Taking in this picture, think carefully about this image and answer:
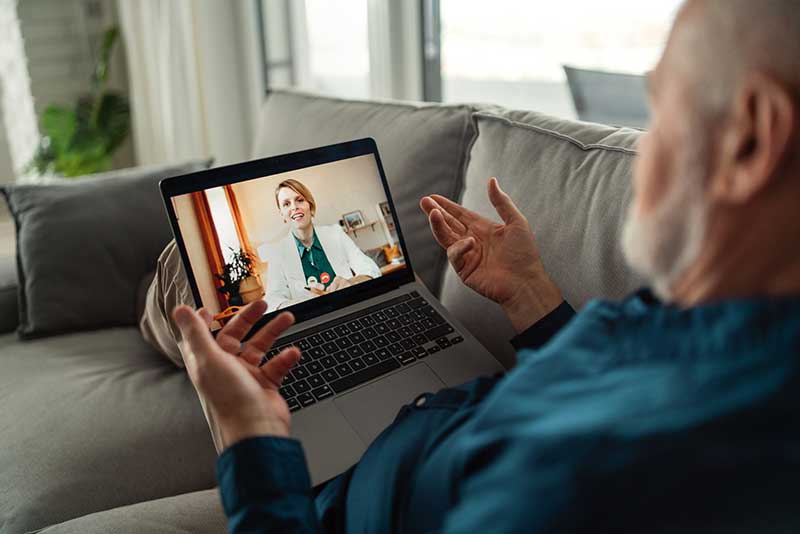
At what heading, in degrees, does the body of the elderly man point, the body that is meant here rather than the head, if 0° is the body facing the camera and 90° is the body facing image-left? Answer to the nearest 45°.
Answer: approximately 135°

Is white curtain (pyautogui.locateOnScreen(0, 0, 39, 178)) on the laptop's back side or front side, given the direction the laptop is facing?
on the back side

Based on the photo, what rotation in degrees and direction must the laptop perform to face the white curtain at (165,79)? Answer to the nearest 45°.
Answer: approximately 135° to its left

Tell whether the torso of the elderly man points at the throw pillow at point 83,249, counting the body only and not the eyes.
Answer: yes

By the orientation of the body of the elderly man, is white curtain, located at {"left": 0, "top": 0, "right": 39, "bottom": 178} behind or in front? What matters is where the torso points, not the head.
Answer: in front

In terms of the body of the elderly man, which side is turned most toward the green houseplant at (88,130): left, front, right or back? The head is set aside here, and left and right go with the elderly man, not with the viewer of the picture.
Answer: front

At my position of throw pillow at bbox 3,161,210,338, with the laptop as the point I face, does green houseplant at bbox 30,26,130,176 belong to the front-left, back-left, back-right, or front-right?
back-left

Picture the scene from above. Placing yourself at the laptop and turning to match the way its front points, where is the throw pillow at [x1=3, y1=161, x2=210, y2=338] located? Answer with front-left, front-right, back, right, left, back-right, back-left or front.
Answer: back

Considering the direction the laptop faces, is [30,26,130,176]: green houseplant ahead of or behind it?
behind

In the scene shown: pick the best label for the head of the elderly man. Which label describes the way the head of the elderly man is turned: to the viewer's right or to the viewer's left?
to the viewer's left
